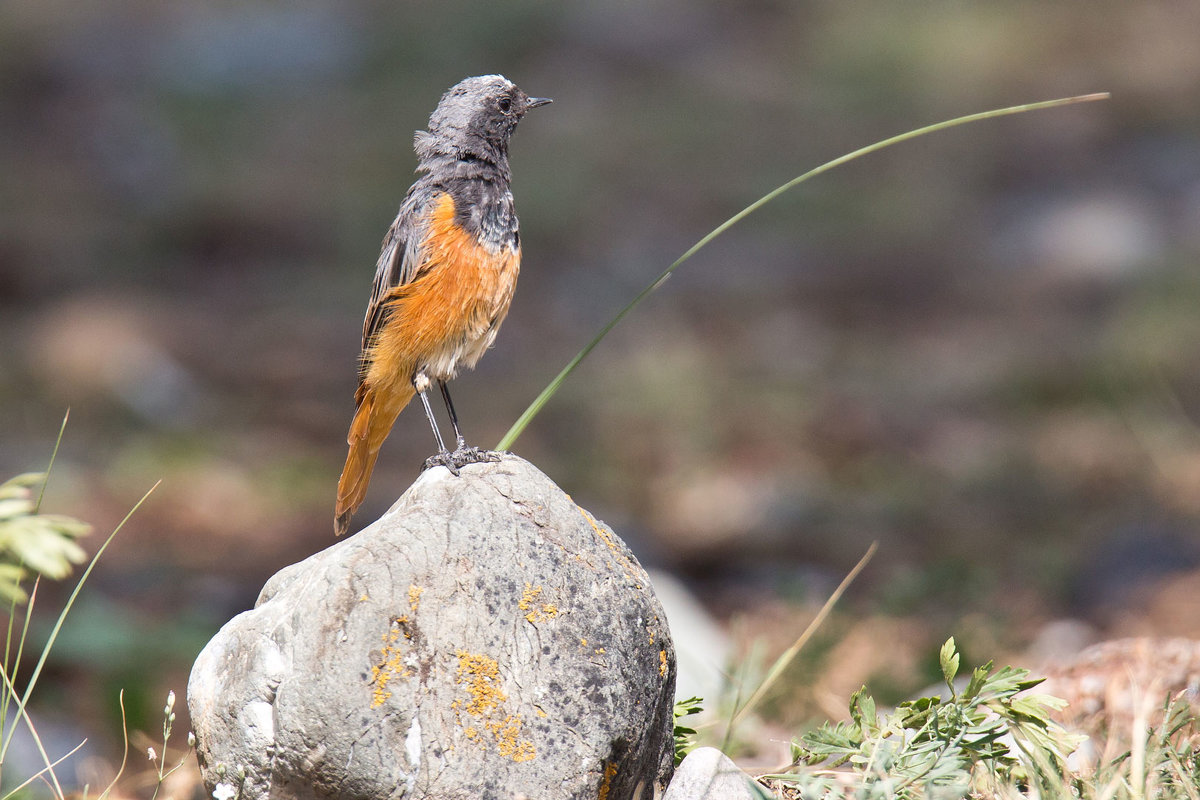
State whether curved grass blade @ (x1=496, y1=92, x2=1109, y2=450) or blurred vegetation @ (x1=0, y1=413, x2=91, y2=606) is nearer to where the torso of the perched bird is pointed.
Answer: the curved grass blade

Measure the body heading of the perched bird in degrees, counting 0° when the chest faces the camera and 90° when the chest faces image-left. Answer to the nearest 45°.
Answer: approximately 270°

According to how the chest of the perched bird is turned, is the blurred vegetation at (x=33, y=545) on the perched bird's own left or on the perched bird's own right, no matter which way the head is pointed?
on the perched bird's own right
